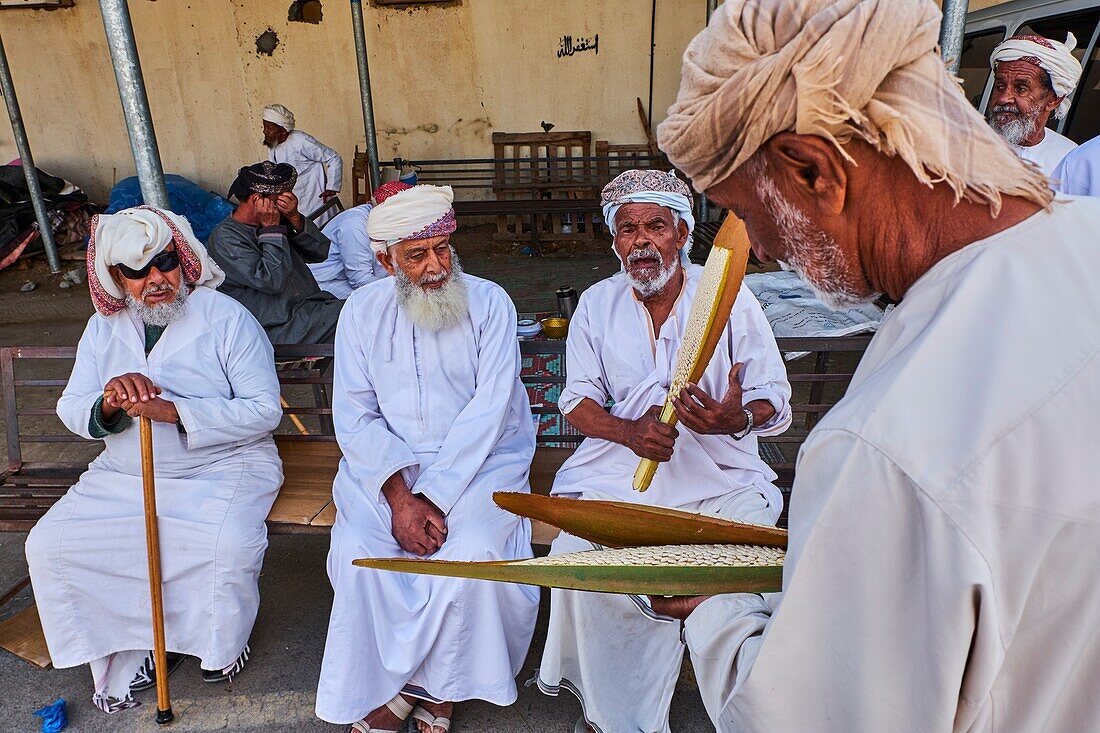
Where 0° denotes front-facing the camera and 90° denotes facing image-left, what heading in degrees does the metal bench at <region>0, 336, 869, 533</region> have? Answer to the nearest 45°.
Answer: approximately 0°

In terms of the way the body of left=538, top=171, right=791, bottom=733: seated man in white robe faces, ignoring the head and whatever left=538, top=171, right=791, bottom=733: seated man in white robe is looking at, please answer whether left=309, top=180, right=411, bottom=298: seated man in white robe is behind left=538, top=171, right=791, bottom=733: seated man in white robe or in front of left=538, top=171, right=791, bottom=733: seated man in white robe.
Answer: behind

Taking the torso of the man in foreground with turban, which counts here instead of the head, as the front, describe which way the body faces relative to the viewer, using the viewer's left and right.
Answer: facing away from the viewer and to the left of the viewer

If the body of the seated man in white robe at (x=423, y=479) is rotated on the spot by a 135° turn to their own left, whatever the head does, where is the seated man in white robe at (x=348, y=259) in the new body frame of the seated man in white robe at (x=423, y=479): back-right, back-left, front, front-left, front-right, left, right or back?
front-left

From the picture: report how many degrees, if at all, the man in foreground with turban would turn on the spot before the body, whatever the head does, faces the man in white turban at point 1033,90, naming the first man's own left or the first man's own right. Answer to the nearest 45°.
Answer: approximately 45° to the first man's own right

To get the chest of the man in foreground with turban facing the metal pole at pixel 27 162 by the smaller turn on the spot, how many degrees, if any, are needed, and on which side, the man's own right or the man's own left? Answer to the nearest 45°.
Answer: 0° — they already face it

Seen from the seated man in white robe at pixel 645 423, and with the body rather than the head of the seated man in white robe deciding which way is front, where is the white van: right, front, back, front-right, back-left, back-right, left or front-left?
back-left
